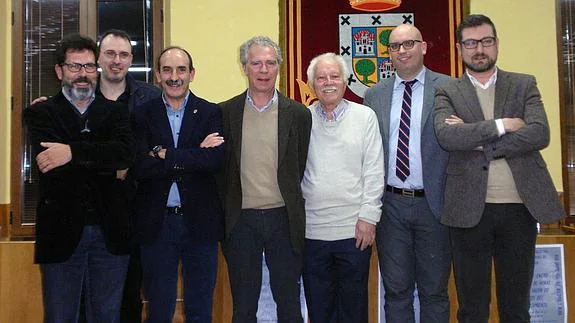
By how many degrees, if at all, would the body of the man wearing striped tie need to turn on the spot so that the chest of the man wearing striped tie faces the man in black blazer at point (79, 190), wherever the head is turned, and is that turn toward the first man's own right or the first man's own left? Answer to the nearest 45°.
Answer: approximately 45° to the first man's own right

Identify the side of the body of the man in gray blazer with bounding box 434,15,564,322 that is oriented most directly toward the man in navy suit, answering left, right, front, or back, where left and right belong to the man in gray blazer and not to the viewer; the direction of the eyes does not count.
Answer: right

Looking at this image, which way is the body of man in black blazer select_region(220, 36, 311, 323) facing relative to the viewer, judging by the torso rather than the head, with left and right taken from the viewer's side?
facing the viewer

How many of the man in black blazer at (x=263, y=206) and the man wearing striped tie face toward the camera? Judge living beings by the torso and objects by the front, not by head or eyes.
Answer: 2

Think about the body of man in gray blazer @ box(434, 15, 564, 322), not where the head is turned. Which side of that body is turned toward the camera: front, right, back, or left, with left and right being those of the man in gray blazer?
front

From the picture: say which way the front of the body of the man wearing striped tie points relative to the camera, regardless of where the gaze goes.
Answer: toward the camera
